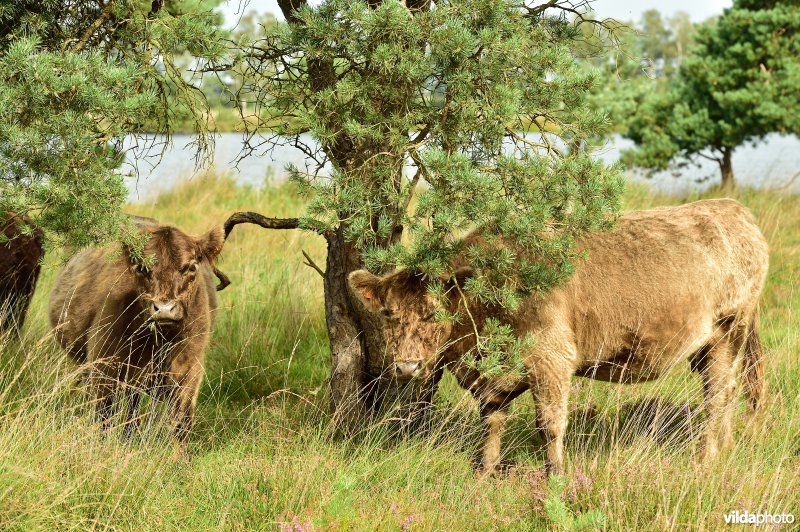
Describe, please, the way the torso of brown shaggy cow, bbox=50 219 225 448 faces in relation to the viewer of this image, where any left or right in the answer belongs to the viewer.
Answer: facing the viewer and to the right of the viewer

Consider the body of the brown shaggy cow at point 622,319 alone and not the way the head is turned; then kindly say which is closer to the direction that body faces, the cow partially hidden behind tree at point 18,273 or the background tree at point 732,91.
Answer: the cow partially hidden behind tree

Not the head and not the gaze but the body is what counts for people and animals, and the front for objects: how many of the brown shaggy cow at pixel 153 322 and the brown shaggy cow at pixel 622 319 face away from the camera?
0

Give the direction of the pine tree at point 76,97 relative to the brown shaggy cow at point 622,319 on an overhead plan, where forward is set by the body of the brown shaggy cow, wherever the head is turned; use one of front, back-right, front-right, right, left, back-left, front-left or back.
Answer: front

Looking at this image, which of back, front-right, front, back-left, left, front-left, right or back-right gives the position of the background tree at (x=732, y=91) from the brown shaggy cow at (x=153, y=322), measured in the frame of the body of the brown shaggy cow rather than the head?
left

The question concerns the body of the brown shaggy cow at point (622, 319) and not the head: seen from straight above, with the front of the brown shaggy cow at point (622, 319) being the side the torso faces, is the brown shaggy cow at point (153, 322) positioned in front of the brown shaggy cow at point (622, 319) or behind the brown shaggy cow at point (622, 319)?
in front

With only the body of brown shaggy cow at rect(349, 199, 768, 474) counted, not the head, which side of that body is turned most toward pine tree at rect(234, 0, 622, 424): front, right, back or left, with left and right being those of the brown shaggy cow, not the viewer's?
front

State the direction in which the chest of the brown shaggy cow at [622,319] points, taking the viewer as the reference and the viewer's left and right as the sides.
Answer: facing the viewer and to the left of the viewer

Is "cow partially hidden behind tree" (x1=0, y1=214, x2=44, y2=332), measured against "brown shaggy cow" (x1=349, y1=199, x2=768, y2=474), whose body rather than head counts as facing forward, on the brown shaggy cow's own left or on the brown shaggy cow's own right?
on the brown shaggy cow's own right

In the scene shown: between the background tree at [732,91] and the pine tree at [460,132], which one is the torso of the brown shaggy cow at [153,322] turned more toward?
the pine tree

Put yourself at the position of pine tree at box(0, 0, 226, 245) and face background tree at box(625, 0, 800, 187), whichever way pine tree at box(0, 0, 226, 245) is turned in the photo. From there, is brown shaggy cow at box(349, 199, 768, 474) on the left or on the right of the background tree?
right
